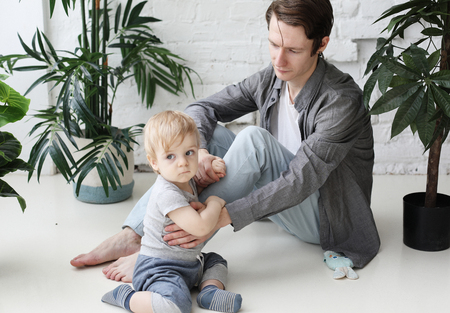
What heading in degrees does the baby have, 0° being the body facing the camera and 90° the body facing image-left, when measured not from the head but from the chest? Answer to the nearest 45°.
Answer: approximately 315°

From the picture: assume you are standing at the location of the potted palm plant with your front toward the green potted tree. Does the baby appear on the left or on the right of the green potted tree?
right

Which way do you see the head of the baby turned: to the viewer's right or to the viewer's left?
to the viewer's right

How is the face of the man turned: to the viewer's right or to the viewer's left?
to the viewer's left

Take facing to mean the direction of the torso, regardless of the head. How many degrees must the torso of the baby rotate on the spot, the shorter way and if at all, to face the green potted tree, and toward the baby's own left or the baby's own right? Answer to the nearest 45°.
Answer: approximately 45° to the baby's own left

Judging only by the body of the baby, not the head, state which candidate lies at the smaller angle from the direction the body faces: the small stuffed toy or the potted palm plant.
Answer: the small stuffed toy

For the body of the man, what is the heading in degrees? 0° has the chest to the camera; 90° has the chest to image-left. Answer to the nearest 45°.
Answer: approximately 45°
